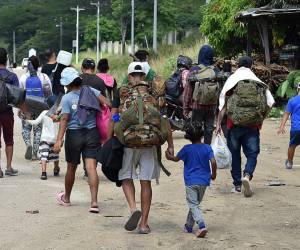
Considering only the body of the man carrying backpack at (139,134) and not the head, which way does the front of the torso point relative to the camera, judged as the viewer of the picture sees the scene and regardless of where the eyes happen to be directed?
away from the camera

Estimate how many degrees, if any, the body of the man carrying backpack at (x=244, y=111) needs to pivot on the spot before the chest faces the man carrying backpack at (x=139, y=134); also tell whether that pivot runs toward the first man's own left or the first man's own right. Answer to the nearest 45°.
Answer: approximately 135° to the first man's own left

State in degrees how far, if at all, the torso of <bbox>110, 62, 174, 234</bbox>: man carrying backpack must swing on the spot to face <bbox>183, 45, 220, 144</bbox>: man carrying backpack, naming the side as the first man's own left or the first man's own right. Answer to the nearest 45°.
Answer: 0° — they already face them

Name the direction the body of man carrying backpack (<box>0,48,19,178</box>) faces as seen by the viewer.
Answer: away from the camera

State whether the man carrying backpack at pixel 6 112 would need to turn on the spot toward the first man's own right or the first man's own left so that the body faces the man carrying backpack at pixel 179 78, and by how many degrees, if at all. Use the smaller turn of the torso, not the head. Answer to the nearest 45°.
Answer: approximately 45° to the first man's own right

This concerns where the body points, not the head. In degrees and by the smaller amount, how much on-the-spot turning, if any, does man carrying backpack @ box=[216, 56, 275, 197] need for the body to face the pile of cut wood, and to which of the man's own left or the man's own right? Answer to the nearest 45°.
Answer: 0° — they already face it

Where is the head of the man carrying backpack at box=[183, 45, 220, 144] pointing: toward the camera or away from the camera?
away from the camera

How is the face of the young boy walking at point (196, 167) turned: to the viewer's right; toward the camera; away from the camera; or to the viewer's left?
away from the camera

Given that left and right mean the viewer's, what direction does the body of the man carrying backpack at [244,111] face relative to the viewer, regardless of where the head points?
facing away from the viewer
